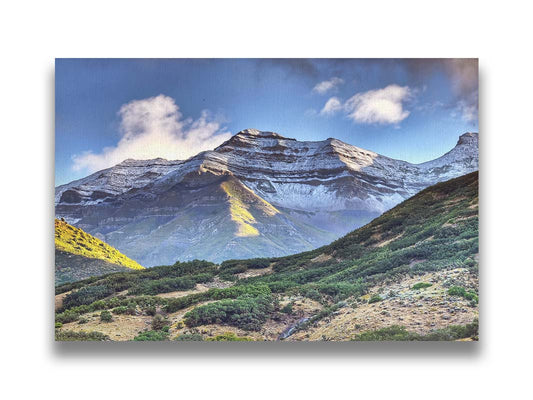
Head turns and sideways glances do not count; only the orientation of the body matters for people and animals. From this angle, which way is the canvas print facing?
toward the camera
